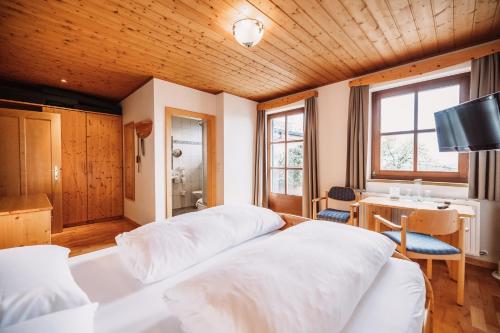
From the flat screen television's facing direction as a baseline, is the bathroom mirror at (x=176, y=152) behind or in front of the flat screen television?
in front

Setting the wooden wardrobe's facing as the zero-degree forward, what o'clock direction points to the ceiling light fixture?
The ceiling light fixture is roughly at 1 o'clock from the wooden wardrobe.

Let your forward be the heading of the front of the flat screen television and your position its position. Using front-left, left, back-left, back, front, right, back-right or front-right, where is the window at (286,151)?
front-right

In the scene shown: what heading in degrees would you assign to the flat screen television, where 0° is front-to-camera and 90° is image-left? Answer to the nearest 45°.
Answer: approximately 45°

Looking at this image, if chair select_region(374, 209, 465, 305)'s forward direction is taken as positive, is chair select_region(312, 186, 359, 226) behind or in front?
in front

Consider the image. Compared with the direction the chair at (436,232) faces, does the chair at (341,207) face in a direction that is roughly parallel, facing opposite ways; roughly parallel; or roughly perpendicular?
roughly perpendicular

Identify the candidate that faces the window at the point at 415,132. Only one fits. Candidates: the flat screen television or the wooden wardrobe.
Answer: the wooden wardrobe

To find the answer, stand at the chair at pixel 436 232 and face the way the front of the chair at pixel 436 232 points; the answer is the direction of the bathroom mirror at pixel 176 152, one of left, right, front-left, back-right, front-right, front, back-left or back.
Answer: front-left
